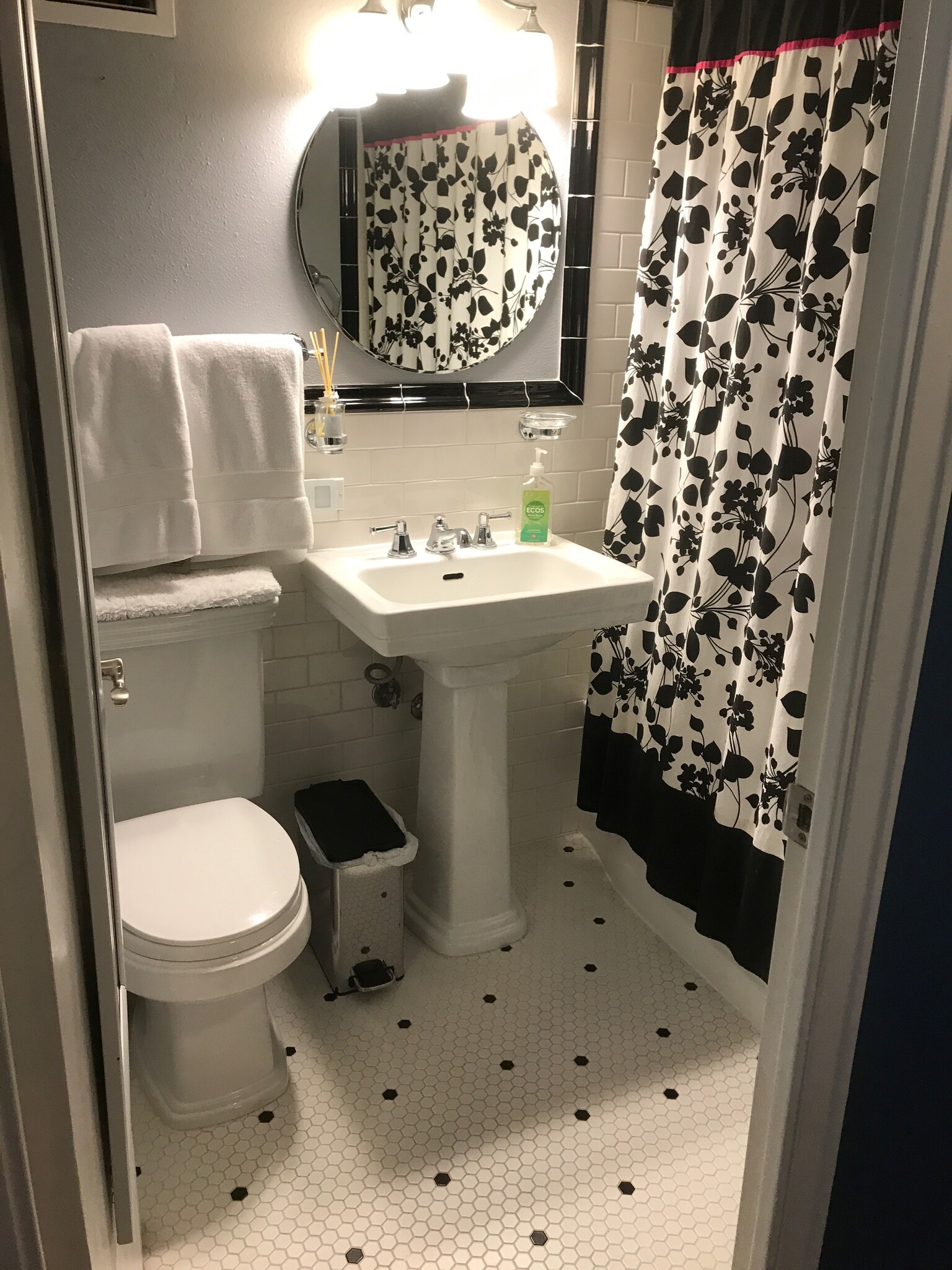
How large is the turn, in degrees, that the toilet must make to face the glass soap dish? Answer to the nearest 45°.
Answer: approximately 135° to its left

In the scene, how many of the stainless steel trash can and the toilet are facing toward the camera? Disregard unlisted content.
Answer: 2

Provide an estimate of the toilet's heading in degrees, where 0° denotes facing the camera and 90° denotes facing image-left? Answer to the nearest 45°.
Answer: approximately 0°

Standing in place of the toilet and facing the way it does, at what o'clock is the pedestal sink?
The pedestal sink is roughly at 8 o'clock from the toilet.

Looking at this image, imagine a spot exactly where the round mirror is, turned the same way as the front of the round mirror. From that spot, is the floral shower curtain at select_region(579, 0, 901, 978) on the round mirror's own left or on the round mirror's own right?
on the round mirror's own left
